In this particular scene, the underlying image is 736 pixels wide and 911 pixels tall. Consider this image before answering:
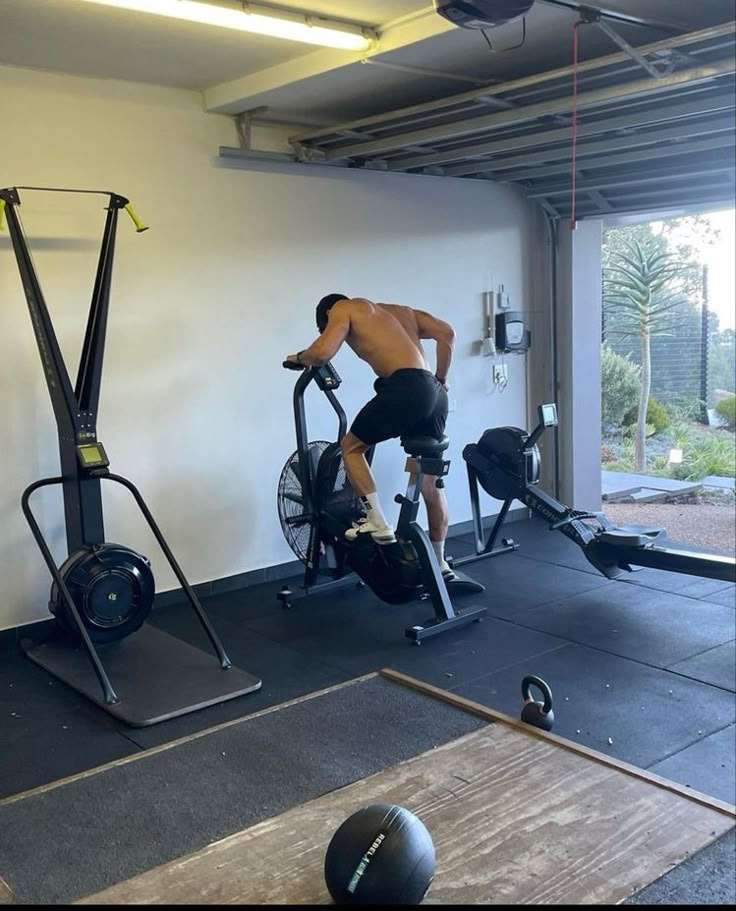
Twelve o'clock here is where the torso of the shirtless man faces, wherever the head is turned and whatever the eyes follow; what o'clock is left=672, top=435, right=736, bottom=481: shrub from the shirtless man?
The shrub is roughly at 3 o'clock from the shirtless man.

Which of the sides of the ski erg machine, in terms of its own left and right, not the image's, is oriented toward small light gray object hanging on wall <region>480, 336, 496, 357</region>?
left

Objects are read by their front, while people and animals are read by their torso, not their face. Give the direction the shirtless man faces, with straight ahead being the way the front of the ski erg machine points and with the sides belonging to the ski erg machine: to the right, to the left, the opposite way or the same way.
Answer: the opposite way

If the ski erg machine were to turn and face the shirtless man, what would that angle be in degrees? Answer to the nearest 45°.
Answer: approximately 45° to its left

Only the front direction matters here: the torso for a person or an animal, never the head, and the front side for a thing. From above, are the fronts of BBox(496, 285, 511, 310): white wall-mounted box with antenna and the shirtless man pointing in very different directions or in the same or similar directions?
very different directions

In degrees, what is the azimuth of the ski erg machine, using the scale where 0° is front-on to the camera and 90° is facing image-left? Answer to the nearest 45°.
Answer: approximately 315°

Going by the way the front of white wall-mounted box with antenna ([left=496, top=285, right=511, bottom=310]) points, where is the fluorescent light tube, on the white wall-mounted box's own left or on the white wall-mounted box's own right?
on the white wall-mounted box's own right

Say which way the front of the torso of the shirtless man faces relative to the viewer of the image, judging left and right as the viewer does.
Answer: facing away from the viewer and to the left of the viewer

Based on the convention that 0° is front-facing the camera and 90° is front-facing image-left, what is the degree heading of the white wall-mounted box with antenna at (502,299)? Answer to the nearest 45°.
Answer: approximately 315°

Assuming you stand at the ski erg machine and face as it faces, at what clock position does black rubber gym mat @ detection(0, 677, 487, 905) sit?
The black rubber gym mat is roughly at 1 o'clock from the ski erg machine.

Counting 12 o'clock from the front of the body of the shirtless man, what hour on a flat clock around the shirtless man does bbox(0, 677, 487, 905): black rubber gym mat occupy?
The black rubber gym mat is roughly at 8 o'clock from the shirtless man.

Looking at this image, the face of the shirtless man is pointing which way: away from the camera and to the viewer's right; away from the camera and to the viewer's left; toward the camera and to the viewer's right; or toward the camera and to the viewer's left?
away from the camera and to the viewer's left

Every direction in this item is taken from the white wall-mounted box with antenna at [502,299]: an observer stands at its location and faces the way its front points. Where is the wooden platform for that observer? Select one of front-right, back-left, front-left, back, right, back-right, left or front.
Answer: front-right

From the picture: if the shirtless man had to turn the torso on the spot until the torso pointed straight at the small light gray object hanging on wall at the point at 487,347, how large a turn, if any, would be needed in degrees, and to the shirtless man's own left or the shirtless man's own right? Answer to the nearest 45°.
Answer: approximately 45° to the shirtless man's own right
